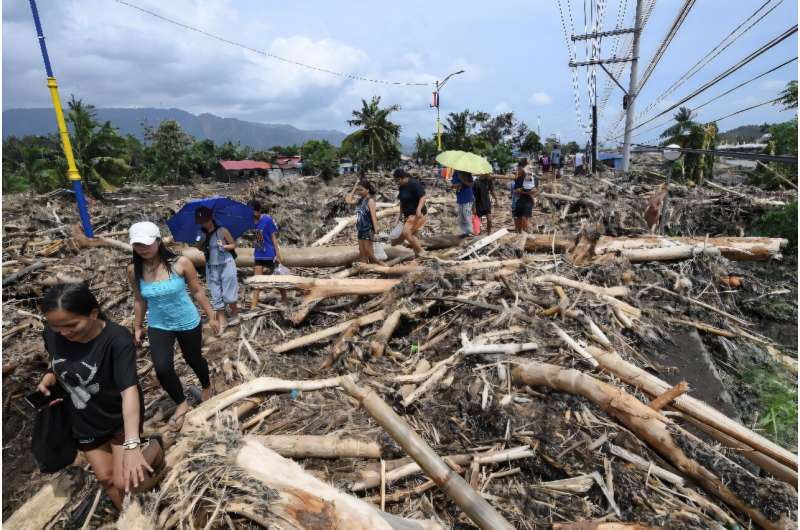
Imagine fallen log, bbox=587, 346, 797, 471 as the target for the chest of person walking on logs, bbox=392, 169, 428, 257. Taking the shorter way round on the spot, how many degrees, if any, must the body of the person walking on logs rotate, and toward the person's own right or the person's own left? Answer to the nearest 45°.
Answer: approximately 45° to the person's own left

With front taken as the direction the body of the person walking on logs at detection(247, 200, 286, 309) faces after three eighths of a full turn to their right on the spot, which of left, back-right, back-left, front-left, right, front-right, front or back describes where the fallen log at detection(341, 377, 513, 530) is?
back

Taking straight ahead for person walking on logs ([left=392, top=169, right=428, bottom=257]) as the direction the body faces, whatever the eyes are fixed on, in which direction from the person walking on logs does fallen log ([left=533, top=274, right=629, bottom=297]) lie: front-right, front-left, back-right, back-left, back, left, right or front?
left

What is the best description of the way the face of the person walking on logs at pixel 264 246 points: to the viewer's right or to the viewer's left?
to the viewer's left

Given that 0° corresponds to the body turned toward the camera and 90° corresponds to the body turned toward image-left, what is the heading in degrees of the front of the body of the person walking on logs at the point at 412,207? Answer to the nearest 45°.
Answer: approximately 45°

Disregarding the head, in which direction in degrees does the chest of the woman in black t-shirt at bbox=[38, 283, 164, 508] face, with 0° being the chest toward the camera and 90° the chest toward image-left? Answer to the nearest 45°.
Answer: approximately 45°

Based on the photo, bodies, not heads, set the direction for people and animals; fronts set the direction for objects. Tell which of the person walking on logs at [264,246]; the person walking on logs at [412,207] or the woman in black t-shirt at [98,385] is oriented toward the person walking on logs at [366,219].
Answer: the person walking on logs at [412,207]

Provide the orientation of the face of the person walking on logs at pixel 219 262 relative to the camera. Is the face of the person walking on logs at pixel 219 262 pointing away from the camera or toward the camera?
toward the camera

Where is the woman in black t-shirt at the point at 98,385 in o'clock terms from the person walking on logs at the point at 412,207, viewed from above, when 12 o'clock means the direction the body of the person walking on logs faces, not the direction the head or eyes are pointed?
The woman in black t-shirt is roughly at 11 o'clock from the person walking on logs.
